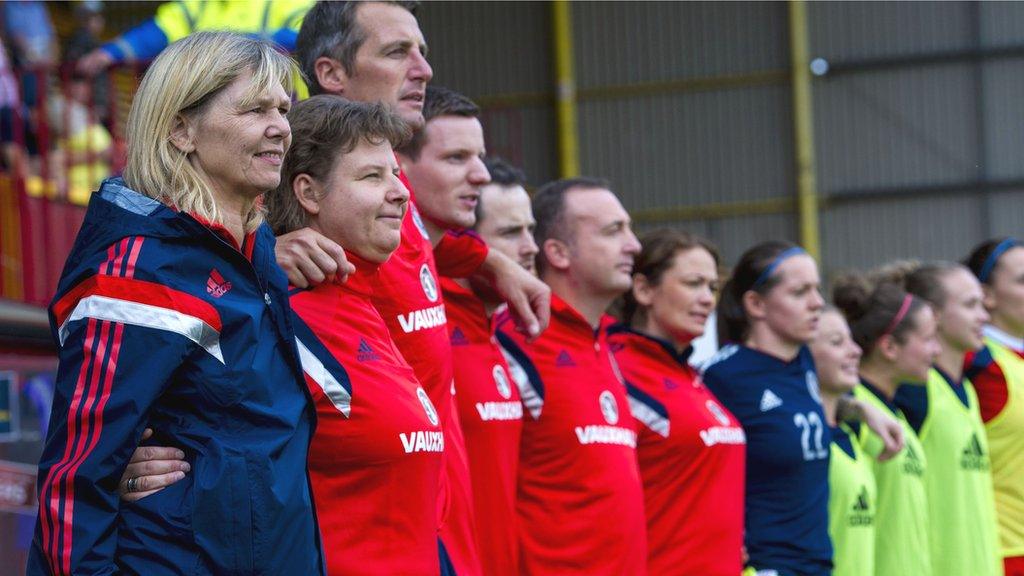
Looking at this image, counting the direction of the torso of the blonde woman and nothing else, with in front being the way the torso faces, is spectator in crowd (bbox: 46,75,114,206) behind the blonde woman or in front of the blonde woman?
behind

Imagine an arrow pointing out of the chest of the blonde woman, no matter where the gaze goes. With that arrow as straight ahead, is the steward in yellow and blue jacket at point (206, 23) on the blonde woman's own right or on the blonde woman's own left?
on the blonde woman's own left

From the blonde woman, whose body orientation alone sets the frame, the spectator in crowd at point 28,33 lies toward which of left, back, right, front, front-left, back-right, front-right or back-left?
back-left
